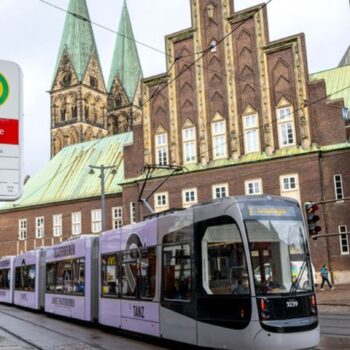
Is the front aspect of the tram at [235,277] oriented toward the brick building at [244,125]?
no

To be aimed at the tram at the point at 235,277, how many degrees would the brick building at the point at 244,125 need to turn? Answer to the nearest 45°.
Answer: approximately 45° to its left

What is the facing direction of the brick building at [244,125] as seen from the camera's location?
facing the viewer and to the left of the viewer
